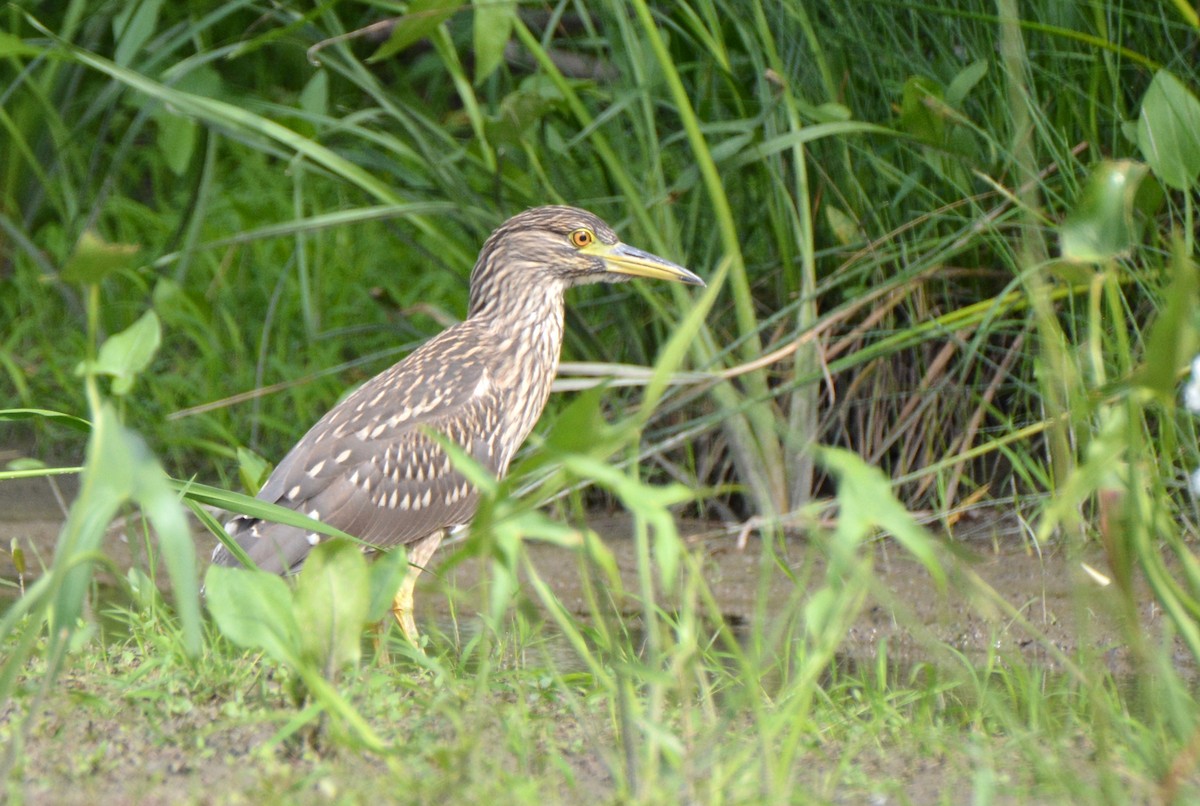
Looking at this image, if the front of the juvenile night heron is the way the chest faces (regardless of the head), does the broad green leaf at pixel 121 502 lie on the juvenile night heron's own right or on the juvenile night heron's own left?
on the juvenile night heron's own right

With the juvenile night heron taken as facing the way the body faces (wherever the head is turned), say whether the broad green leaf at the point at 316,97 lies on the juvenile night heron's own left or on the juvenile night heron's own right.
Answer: on the juvenile night heron's own left

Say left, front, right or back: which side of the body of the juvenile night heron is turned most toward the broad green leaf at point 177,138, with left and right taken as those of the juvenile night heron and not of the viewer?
left

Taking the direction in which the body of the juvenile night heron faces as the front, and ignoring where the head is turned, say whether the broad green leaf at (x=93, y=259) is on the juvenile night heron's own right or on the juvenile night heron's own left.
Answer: on the juvenile night heron's own right

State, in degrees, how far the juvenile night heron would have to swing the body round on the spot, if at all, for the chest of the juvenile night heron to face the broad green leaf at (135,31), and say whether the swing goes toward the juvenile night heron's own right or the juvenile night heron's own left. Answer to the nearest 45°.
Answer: approximately 135° to the juvenile night heron's own left

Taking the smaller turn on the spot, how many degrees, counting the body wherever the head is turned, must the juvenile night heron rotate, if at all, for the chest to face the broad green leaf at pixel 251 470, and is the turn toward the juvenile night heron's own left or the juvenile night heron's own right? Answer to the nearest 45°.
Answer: approximately 135° to the juvenile night heron's own right

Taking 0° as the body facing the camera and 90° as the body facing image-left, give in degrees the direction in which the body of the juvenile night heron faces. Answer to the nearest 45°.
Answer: approximately 270°

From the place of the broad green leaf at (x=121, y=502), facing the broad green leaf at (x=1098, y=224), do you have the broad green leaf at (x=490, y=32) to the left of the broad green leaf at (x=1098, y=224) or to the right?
left

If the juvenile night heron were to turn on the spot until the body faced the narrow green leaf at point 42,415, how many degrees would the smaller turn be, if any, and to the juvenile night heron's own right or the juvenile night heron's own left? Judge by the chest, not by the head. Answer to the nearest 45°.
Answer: approximately 135° to the juvenile night heron's own right
